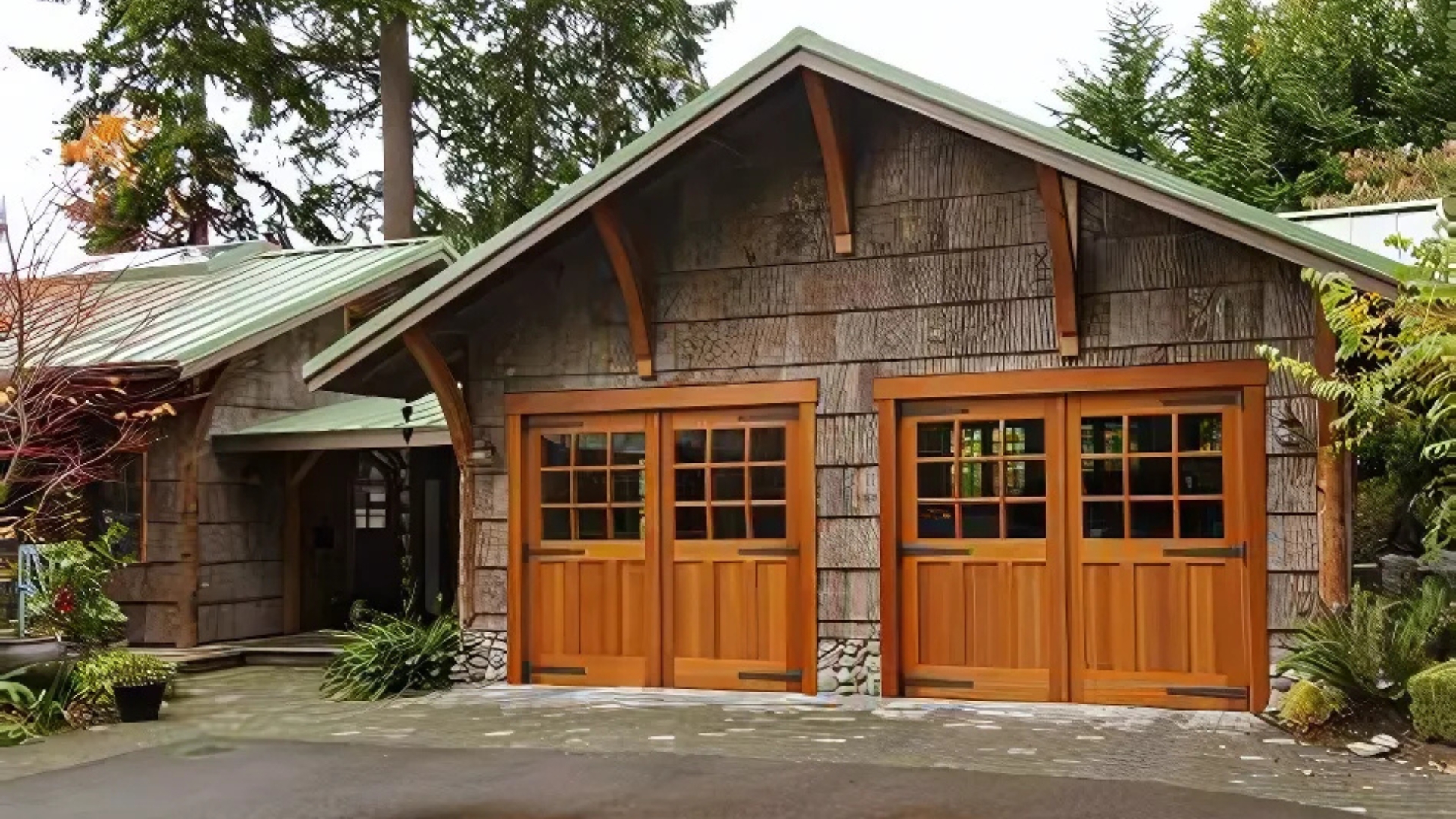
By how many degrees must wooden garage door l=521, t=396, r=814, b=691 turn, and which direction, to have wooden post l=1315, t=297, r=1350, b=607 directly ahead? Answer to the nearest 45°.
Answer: approximately 45° to its left

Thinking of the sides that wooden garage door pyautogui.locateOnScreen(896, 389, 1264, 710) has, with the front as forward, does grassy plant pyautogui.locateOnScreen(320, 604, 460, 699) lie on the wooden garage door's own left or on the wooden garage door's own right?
on the wooden garage door's own right

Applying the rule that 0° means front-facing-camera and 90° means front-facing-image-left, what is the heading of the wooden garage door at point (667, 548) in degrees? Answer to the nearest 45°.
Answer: approximately 0°

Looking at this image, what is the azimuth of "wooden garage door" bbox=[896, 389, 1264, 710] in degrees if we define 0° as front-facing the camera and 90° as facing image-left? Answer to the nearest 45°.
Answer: approximately 0°

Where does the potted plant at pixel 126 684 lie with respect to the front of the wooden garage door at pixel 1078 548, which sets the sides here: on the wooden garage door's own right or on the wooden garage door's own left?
on the wooden garage door's own right

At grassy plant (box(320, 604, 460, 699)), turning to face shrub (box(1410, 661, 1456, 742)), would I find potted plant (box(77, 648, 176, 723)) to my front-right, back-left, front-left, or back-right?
back-right

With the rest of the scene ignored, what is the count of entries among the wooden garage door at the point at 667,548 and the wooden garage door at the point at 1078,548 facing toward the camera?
2
